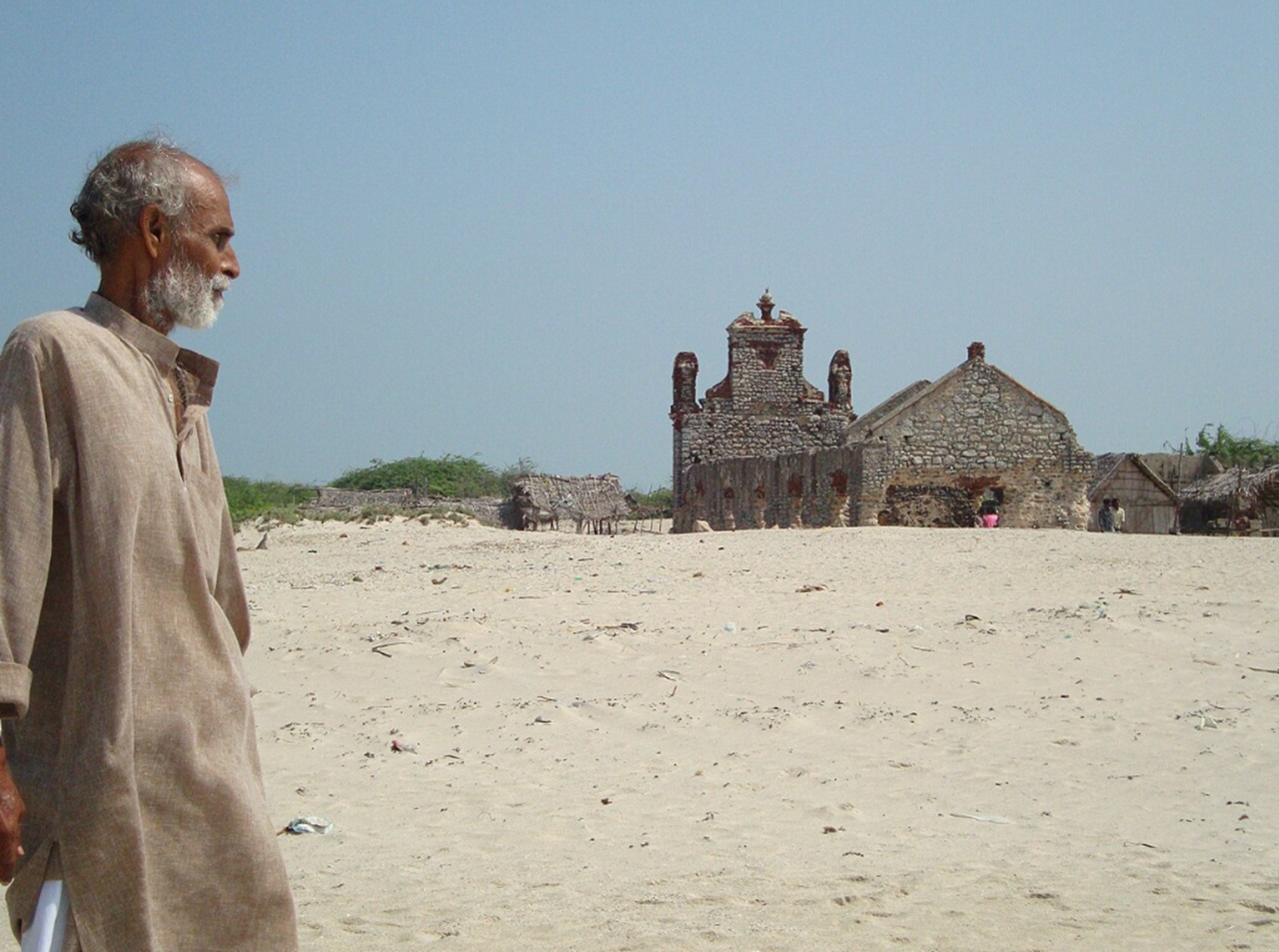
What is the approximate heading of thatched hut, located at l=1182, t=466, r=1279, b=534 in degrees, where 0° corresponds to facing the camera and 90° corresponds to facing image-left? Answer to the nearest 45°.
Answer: approximately 0°

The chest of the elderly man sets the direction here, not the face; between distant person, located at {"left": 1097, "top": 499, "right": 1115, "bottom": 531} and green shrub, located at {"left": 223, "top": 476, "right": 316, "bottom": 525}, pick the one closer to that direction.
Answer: the distant person

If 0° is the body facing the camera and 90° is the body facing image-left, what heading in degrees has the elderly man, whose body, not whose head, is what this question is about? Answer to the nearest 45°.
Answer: approximately 315°

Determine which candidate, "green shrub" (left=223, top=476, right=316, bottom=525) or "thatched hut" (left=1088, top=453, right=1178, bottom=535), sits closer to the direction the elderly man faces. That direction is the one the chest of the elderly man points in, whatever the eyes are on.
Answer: the thatched hut

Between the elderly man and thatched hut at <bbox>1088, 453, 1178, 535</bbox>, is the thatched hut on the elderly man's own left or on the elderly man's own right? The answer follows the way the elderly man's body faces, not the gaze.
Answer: on the elderly man's own left

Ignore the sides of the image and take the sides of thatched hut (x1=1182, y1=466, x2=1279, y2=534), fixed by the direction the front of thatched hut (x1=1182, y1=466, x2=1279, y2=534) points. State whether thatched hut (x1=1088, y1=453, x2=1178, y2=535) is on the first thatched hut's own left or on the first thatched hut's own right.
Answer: on the first thatched hut's own right

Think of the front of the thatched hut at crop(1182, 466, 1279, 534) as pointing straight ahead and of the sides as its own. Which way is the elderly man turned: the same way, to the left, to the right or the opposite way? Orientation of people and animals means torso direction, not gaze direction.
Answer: to the left

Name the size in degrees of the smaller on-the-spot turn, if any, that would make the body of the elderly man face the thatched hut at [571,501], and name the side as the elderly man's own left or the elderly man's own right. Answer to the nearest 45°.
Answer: approximately 135° to the elderly man's own left

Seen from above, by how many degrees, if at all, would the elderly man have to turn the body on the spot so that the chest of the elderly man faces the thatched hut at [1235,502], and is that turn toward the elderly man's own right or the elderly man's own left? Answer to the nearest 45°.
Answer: approximately 90° to the elderly man's own left

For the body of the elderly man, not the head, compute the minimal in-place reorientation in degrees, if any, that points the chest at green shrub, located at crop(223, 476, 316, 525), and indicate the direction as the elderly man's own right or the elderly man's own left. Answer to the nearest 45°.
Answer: approximately 135° to the elderly man's own left

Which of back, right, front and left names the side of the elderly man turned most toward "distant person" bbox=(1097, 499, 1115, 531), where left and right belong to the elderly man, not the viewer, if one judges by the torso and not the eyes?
left

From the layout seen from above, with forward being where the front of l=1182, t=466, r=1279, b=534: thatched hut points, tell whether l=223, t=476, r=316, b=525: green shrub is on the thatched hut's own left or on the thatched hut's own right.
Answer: on the thatched hut's own right

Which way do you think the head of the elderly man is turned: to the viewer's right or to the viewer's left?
to the viewer's right
